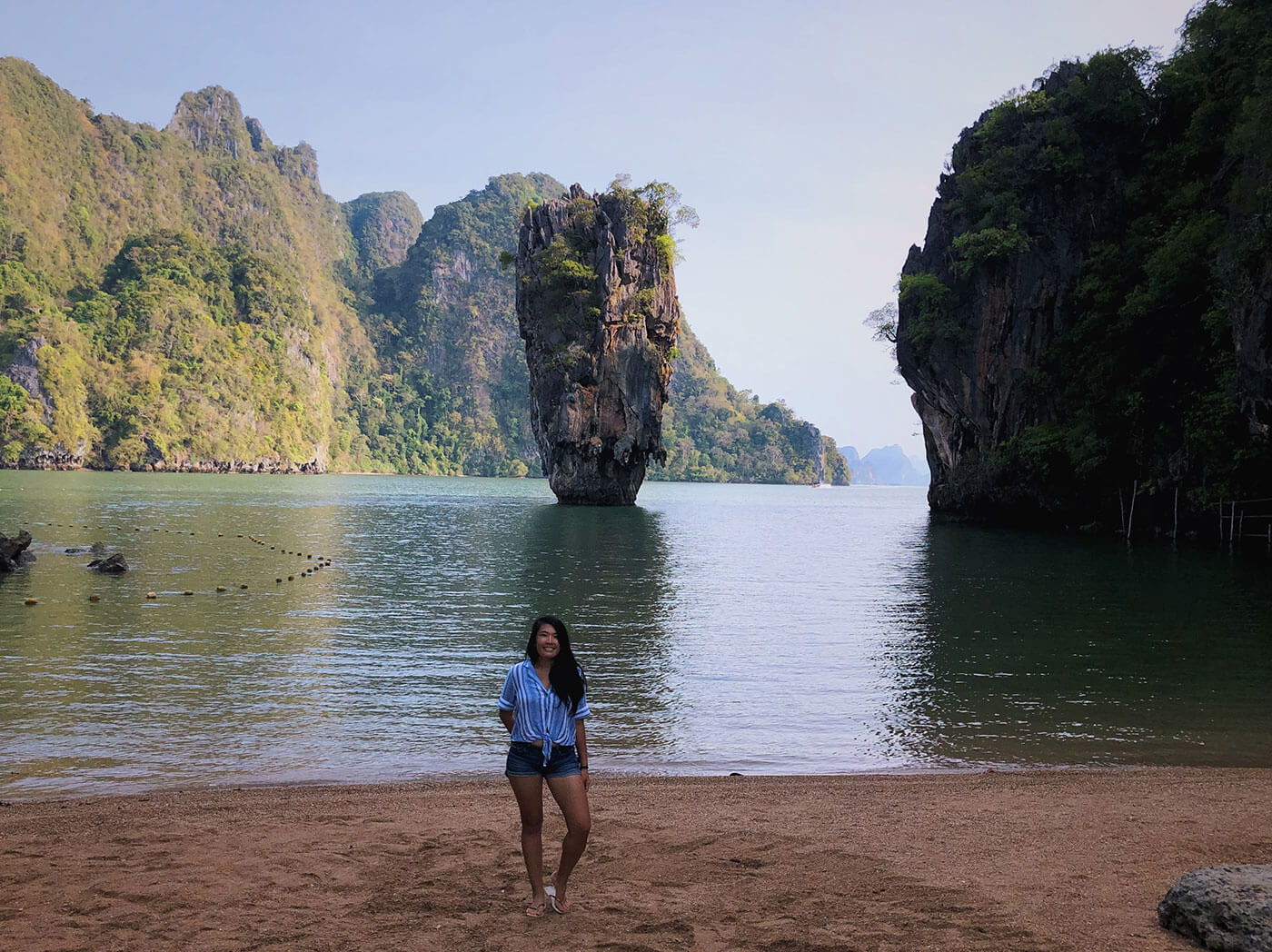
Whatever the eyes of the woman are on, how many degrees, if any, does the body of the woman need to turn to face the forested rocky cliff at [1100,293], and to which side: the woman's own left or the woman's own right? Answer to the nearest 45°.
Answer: approximately 135° to the woman's own left

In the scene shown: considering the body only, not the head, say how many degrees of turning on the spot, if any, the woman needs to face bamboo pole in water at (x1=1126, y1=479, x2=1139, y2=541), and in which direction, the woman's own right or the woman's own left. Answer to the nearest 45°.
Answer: approximately 135° to the woman's own left

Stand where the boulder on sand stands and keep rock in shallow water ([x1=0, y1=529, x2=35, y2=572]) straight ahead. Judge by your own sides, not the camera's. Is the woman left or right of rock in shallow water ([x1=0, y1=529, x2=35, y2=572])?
left

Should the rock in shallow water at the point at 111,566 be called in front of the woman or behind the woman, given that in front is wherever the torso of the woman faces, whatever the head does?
behind

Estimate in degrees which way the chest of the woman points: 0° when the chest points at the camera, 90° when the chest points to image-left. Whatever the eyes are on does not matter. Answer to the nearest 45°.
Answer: approximately 0°

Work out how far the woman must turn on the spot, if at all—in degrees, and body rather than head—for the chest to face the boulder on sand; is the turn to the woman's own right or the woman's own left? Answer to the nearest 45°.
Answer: approximately 90° to the woman's own left
